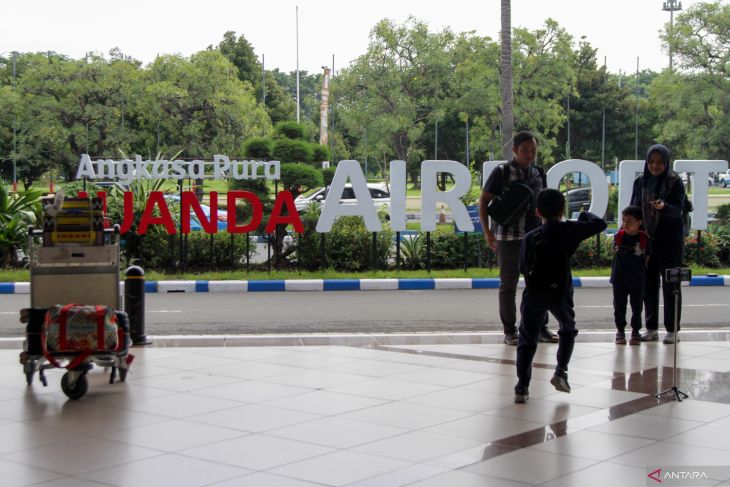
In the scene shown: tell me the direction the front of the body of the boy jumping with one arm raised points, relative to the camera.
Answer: away from the camera

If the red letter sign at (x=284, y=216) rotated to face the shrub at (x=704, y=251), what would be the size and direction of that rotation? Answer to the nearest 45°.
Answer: approximately 90° to its left

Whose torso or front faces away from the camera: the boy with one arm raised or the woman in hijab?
the boy with one arm raised

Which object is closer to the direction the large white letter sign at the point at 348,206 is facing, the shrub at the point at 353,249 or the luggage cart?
the luggage cart

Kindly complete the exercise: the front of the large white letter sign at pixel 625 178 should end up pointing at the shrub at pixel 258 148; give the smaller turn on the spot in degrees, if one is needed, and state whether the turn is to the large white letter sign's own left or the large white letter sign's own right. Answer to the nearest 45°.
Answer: approximately 90° to the large white letter sign's own right

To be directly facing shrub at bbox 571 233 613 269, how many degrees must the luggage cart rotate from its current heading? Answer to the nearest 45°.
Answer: approximately 135° to its left

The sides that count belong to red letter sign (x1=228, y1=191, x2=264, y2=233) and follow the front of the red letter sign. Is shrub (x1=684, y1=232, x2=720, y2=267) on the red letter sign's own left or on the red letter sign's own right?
on the red letter sign's own left

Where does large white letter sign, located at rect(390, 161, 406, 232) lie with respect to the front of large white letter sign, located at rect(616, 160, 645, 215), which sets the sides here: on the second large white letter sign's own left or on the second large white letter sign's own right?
on the second large white letter sign's own right
